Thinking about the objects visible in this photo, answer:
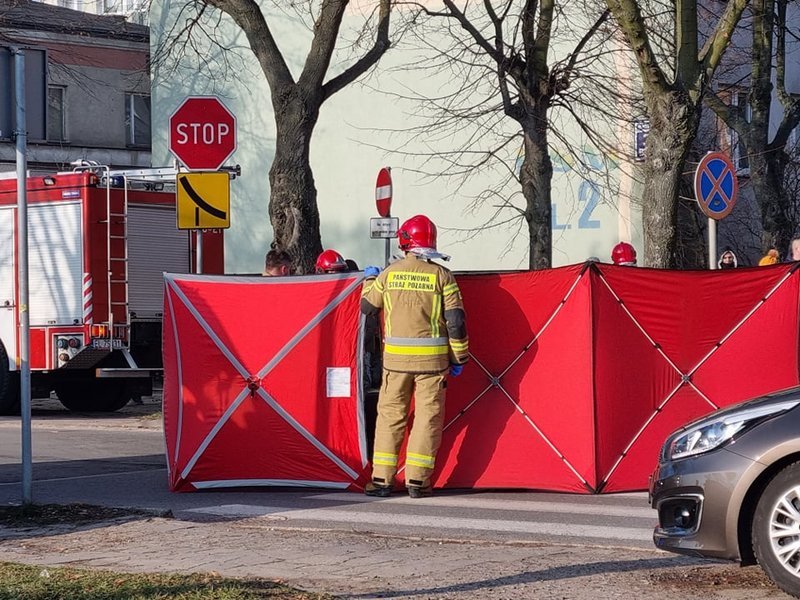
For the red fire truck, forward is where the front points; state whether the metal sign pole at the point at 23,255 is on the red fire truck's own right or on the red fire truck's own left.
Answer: on the red fire truck's own left

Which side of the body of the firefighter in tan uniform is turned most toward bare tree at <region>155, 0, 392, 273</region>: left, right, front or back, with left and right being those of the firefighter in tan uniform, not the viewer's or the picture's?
front

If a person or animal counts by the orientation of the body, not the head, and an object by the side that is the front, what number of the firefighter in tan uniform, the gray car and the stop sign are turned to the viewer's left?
1

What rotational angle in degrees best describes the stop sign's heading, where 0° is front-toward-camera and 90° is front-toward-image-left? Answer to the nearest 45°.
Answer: approximately 0°

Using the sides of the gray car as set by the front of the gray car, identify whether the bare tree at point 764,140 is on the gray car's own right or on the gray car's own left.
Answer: on the gray car's own right

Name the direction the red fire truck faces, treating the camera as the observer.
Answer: facing away from the viewer and to the left of the viewer

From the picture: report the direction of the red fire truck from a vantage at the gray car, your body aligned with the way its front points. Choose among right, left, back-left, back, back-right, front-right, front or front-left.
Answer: front-right

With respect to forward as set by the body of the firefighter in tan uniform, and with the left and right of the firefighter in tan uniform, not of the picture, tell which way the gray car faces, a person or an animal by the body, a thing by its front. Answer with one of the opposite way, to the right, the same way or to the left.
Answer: to the left

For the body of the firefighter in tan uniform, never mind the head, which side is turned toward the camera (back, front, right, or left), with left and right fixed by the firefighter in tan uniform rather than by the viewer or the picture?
back
